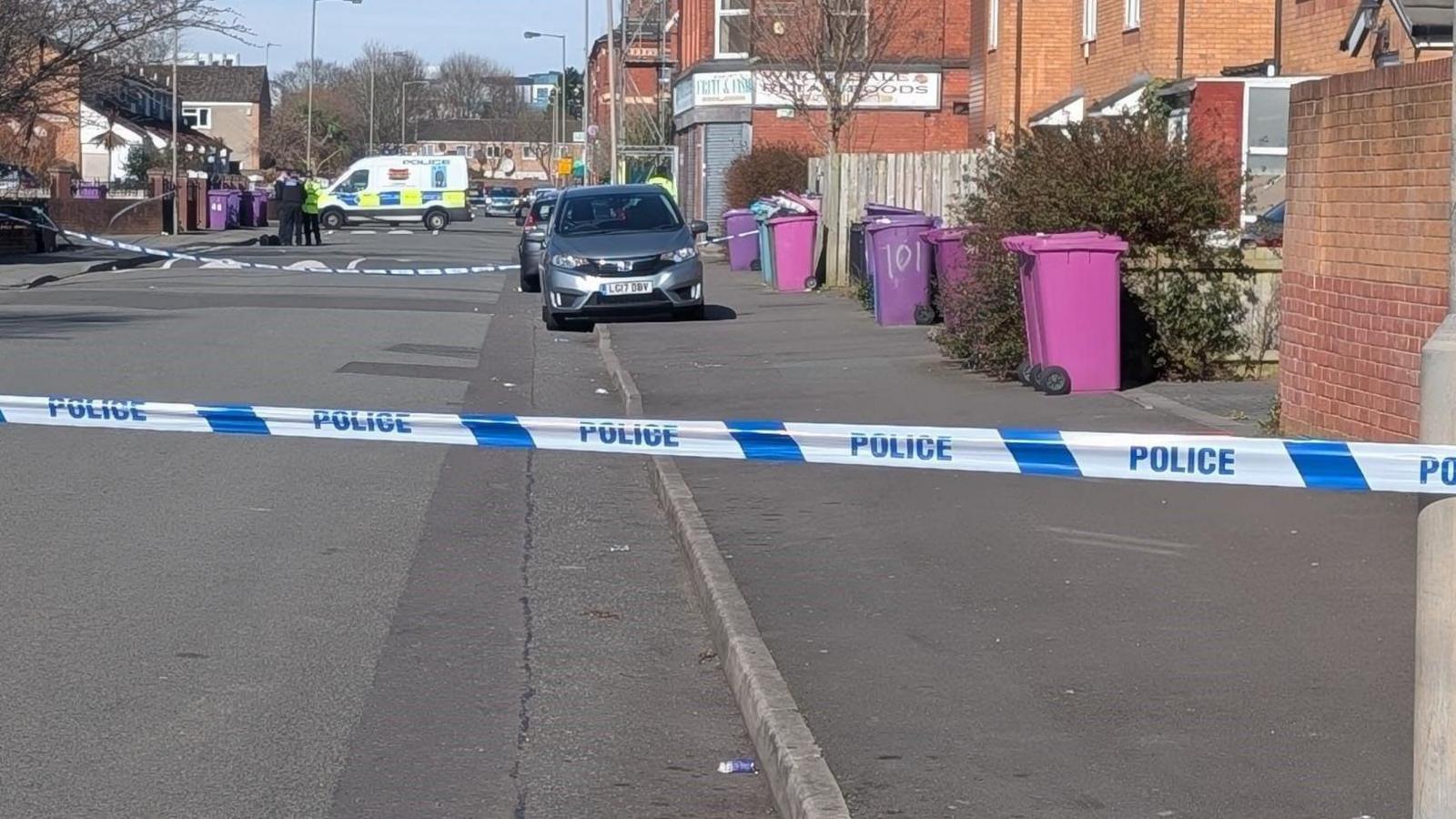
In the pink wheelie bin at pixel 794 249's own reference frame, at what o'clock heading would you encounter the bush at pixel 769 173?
The bush is roughly at 3 o'clock from the pink wheelie bin.

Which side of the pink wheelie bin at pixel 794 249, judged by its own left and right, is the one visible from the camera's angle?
left

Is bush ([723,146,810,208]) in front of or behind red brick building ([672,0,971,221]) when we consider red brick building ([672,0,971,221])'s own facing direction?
in front

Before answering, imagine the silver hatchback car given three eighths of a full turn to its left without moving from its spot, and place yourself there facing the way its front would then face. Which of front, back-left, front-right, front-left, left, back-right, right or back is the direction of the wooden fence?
front

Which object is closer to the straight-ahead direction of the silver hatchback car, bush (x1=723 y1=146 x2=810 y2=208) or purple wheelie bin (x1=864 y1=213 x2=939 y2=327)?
the purple wheelie bin

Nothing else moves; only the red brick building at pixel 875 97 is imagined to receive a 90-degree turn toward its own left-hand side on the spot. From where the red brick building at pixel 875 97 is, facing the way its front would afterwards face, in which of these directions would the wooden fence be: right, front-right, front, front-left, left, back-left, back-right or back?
front-right

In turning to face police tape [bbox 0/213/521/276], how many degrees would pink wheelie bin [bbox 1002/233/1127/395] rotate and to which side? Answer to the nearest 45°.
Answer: approximately 135° to its left

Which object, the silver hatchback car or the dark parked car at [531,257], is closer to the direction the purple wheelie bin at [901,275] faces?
the silver hatchback car

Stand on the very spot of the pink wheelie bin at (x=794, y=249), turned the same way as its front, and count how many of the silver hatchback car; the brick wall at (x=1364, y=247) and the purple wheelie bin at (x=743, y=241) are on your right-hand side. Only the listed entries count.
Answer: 1

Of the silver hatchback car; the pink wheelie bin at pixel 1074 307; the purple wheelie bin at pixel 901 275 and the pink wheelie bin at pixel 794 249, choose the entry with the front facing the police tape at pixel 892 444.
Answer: the silver hatchback car

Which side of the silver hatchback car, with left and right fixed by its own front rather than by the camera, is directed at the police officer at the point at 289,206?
back

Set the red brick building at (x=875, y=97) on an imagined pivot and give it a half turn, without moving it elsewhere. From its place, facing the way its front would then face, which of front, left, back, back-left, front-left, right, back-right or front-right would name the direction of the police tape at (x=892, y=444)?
back-right

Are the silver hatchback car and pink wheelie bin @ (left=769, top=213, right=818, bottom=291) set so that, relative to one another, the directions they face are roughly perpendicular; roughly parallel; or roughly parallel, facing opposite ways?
roughly perpendicular

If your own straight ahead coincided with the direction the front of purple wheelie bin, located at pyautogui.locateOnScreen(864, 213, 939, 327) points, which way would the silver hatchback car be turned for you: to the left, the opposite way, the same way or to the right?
to the left

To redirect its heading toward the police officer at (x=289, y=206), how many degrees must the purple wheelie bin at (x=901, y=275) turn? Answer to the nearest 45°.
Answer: approximately 45° to its right

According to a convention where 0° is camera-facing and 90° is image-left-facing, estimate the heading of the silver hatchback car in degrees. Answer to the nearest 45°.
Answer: approximately 0°
